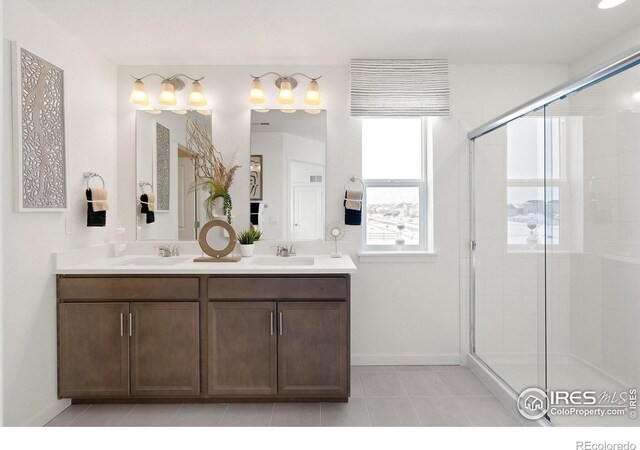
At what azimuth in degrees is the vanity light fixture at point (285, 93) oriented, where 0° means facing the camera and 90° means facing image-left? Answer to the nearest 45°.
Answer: approximately 0°

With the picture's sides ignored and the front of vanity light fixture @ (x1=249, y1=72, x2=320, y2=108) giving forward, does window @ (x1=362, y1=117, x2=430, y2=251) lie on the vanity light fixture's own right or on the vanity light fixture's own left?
on the vanity light fixture's own left

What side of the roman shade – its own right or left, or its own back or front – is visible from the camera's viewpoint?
front

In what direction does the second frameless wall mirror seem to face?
toward the camera

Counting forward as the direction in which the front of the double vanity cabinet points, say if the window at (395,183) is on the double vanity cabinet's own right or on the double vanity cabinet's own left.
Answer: on the double vanity cabinet's own left

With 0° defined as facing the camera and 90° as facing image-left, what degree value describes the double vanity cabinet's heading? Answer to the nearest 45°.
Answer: approximately 0°

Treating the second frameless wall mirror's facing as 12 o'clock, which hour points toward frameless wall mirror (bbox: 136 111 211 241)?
The frameless wall mirror is roughly at 3 o'clock from the second frameless wall mirror.

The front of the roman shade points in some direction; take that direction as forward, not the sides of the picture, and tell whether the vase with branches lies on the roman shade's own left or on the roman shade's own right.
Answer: on the roman shade's own right

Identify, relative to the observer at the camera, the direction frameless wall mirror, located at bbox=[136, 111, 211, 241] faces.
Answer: facing the viewer
